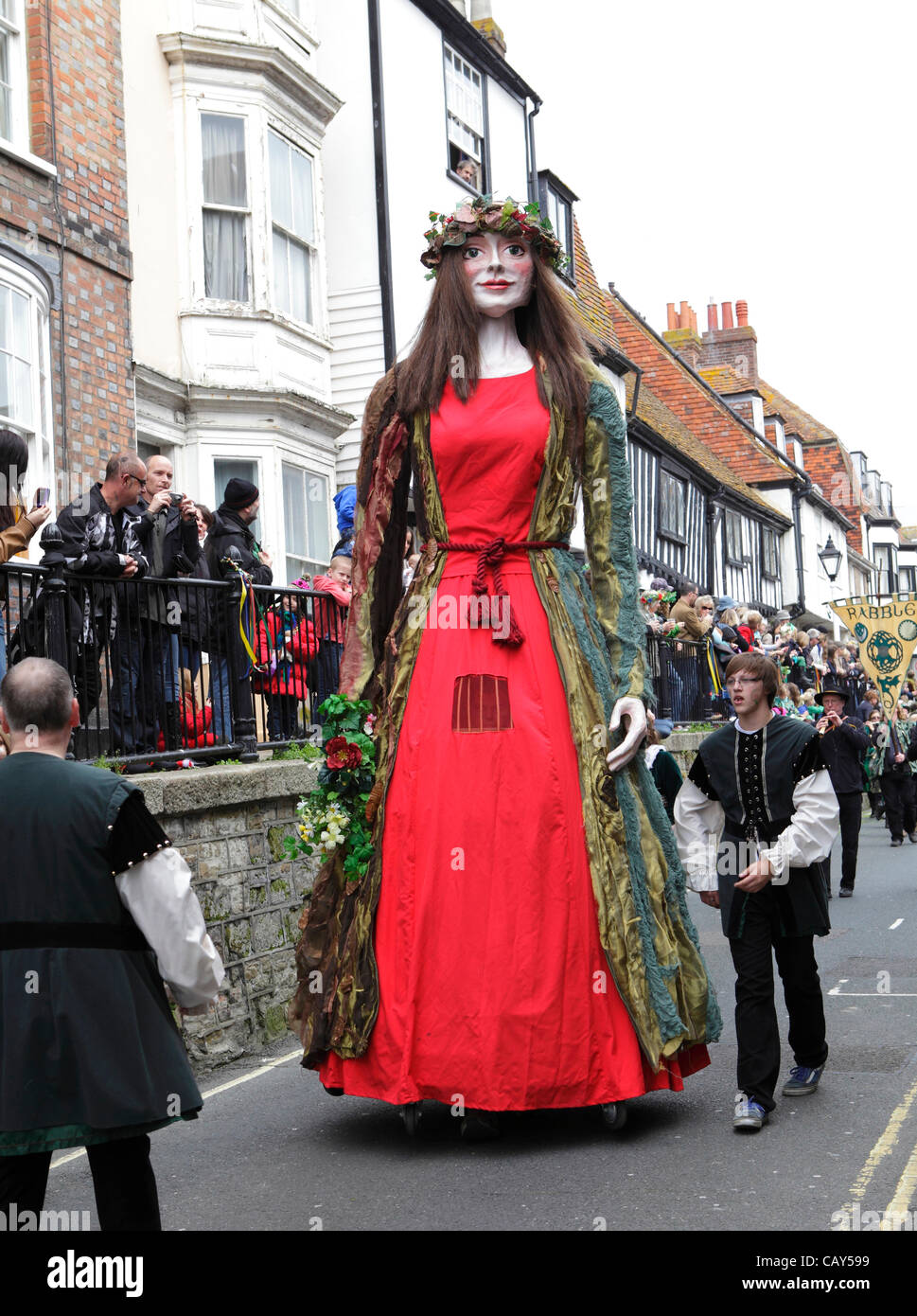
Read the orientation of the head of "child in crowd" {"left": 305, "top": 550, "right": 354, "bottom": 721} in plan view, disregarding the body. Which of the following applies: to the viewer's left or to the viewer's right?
to the viewer's right

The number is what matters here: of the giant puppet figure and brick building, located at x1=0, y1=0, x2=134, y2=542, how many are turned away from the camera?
0

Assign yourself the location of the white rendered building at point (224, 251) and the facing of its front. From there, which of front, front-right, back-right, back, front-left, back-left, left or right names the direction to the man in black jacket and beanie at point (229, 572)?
front-right

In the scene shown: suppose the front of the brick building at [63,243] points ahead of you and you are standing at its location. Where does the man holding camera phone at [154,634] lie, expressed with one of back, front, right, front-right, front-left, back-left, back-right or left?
front-right

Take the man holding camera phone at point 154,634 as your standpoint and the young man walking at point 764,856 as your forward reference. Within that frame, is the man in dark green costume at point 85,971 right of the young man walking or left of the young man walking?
right

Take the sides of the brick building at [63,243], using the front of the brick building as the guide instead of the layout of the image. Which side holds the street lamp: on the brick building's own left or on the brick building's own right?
on the brick building's own left

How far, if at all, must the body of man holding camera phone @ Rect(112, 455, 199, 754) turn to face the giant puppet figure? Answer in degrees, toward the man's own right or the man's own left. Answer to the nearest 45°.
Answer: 0° — they already face it

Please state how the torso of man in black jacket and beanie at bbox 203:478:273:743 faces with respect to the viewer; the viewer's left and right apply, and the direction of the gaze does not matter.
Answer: facing to the right of the viewer

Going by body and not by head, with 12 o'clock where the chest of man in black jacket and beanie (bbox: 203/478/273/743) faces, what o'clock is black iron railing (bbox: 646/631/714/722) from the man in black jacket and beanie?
The black iron railing is roughly at 10 o'clock from the man in black jacket and beanie.

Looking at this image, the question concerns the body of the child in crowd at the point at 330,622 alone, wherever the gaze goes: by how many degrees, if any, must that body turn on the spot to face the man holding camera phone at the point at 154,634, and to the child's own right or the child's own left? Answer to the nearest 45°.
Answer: approximately 90° to the child's own right

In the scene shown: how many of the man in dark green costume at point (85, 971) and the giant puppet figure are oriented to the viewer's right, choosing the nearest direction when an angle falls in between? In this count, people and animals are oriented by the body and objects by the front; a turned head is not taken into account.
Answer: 0

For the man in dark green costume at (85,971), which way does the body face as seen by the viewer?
away from the camera

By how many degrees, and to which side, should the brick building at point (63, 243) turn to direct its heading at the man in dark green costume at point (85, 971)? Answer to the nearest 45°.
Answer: approximately 45° to its right

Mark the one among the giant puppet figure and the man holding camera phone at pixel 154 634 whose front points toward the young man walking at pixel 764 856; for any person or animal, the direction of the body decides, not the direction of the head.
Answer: the man holding camera phone

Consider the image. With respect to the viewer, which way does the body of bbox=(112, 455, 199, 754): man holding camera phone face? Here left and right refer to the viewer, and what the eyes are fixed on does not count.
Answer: facing the viewer and to the right of the viewer
